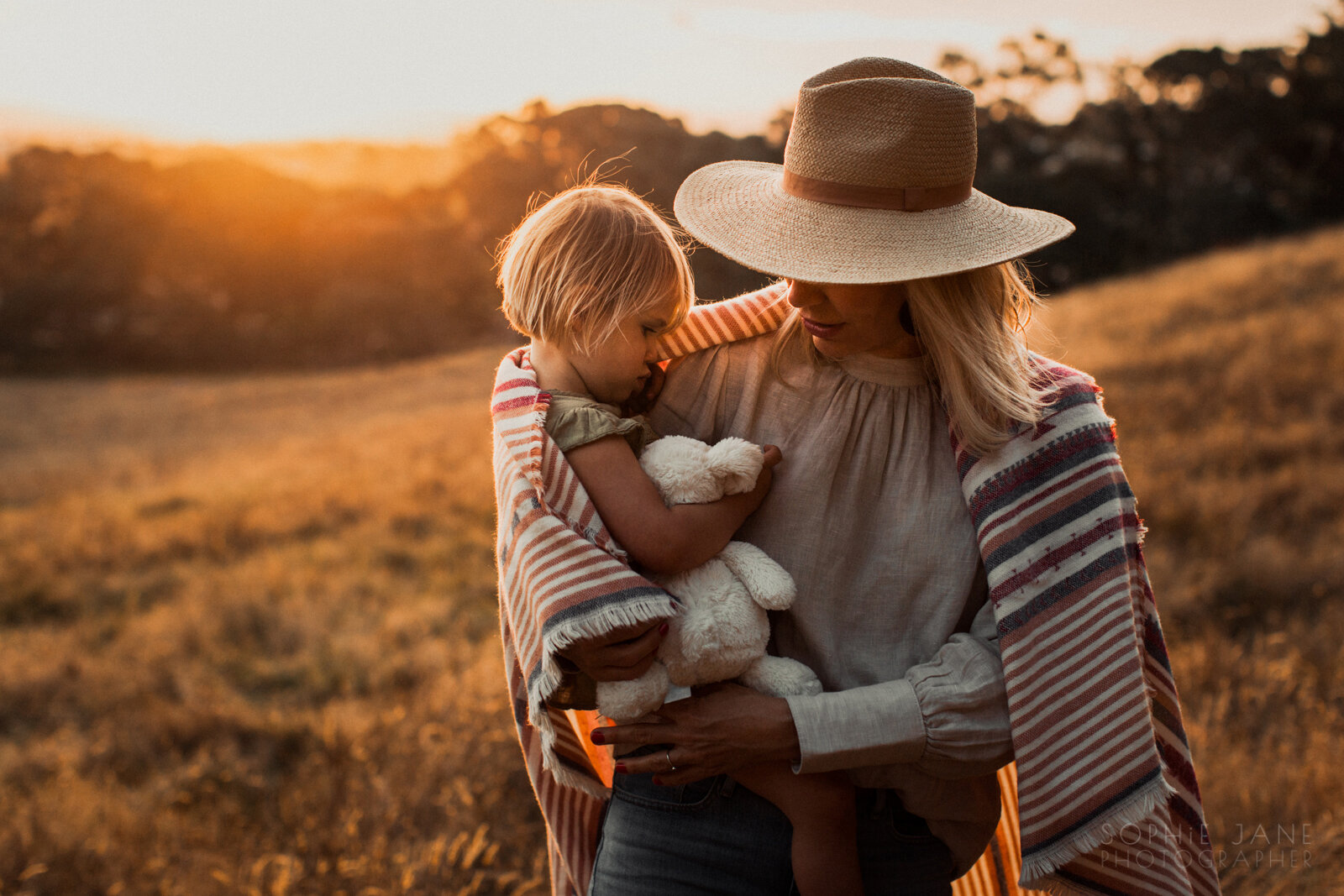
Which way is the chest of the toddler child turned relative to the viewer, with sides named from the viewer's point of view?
facing to the right of the viewer

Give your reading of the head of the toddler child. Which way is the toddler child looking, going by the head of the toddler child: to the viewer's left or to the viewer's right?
to the viewer's right
